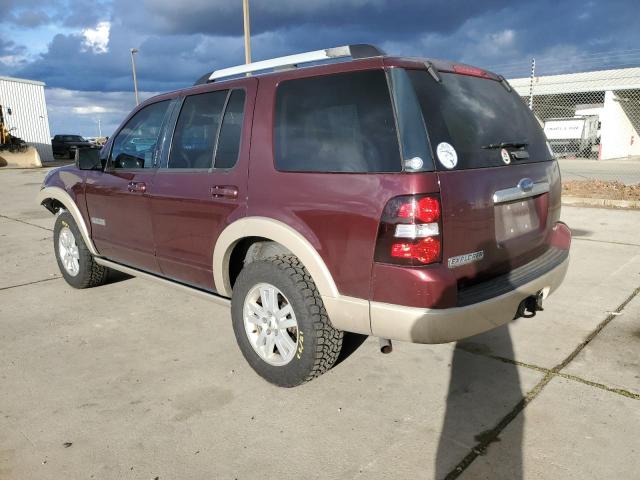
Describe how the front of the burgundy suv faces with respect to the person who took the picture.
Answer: facing away from the viewer and to the left of the viewer

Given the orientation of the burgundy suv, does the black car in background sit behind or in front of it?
in front

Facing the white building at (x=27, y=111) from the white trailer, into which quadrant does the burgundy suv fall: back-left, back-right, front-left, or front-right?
front-left

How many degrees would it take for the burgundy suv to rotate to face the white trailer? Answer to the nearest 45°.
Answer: approximately 90° to its right

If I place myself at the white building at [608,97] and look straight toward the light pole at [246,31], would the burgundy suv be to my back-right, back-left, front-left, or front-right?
front-left

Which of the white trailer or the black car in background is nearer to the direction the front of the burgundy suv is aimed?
the black car in background

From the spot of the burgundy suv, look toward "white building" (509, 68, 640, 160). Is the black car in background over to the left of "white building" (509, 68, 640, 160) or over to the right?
left
